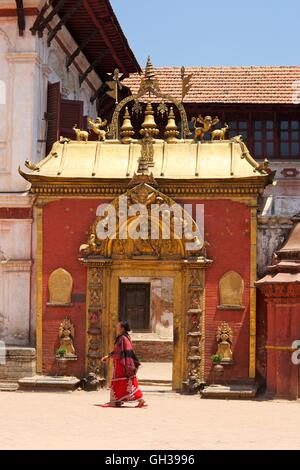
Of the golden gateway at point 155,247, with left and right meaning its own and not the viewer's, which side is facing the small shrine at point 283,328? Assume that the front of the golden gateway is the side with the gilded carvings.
left

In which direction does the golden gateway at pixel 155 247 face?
toward the camera

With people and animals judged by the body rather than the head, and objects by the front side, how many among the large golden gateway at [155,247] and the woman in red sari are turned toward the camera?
1

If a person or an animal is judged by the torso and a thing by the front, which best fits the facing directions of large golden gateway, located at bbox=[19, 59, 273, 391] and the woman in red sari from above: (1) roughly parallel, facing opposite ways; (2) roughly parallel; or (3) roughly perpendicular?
roughly perpendicular
